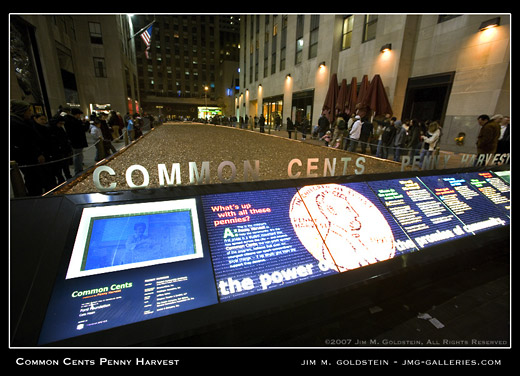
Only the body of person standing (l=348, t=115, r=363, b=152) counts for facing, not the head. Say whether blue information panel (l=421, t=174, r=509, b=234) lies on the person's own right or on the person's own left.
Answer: on the person's own left

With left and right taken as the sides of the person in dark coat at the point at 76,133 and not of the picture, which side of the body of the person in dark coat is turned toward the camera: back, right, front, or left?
right

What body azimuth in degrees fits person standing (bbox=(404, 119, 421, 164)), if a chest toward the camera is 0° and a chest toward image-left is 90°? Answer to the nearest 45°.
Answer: approximately 90°

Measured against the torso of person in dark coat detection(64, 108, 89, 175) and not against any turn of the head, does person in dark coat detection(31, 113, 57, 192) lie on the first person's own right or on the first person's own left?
on the first person's own right

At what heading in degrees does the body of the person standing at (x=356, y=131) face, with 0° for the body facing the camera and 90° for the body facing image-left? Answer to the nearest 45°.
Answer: approximately 90°

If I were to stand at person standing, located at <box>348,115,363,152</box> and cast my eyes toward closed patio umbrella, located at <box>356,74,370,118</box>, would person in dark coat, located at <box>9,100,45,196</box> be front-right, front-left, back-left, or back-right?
back-left

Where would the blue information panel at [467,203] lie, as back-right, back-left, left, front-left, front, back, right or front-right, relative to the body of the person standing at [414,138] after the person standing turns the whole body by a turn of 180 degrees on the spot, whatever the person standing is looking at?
right

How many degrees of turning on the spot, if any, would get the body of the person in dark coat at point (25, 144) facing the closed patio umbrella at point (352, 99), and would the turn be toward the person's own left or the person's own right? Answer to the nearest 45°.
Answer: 0° — they already face it

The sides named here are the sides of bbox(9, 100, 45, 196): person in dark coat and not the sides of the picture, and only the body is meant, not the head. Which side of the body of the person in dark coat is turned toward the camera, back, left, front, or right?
right
